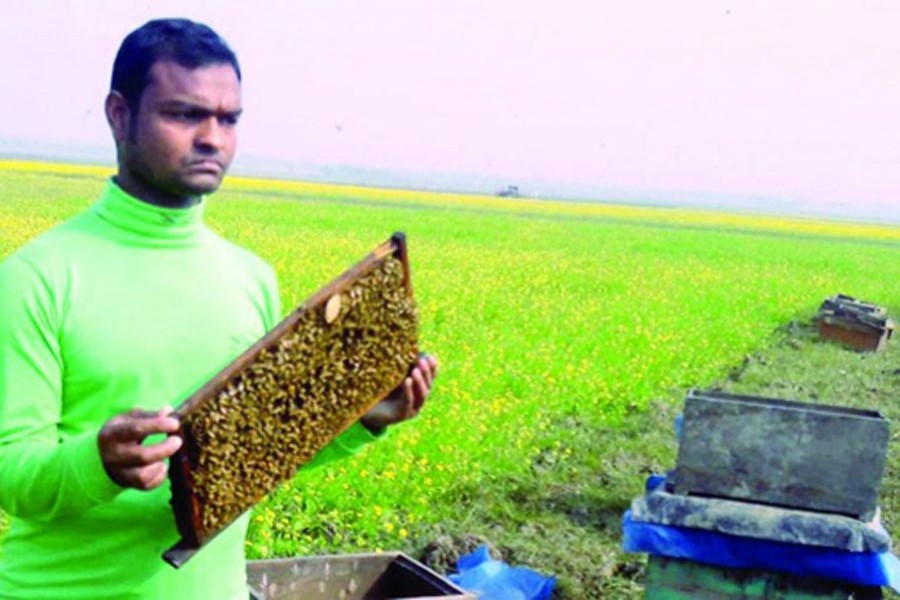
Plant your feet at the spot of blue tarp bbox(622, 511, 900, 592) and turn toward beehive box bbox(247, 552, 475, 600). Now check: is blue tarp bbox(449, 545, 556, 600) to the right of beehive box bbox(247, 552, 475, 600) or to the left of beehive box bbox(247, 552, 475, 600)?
right

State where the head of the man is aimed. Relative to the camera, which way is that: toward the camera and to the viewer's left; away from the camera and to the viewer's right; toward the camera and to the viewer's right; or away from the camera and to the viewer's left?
toward the camera and to the viewer's right

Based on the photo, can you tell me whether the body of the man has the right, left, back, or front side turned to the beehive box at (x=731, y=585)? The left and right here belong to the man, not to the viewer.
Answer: left

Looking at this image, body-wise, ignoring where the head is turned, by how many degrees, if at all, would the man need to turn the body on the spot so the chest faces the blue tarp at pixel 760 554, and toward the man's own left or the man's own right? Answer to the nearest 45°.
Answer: approximately 90° to the man's own left

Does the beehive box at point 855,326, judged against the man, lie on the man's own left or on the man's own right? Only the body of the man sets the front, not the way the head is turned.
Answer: on the man's own left

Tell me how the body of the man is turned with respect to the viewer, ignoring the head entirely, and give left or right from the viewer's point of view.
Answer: facing the viewer and to the right of the viewer
